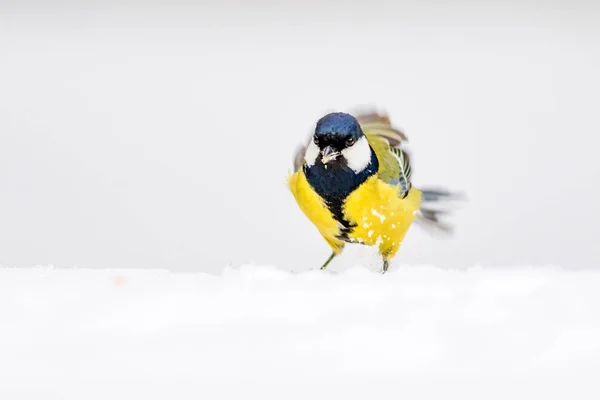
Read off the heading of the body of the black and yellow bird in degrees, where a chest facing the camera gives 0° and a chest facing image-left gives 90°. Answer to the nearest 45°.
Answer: approximately 45°
